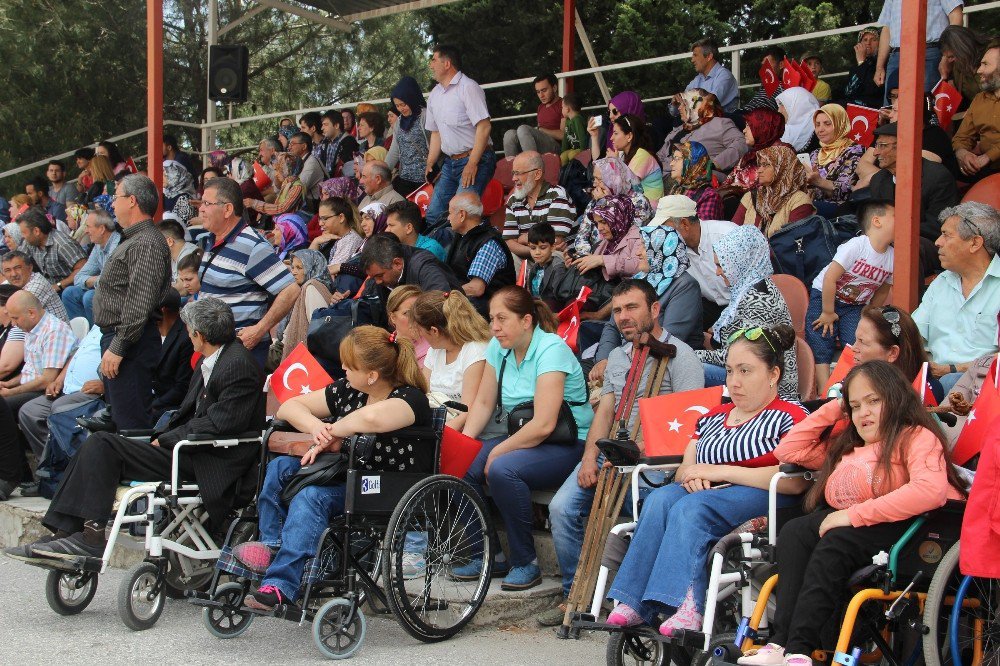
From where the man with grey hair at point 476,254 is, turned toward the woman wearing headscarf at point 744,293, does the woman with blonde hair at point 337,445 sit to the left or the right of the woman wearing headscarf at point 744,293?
right

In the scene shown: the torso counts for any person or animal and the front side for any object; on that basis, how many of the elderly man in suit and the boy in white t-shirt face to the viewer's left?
1

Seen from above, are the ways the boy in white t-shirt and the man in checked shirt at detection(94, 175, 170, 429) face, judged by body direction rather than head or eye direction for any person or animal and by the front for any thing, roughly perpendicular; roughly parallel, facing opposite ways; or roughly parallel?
roughly perpendicular

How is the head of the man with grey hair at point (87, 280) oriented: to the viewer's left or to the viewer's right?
to the viewer's left

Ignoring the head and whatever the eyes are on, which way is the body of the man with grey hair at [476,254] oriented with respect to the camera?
to the viewer's left

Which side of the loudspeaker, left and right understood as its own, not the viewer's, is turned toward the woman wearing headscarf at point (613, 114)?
left

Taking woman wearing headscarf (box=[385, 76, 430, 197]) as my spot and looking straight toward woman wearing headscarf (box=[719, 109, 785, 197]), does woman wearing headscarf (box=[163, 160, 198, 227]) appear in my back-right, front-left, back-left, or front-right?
back-right

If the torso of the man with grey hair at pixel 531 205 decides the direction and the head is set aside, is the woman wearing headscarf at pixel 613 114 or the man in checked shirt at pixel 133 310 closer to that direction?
the man in checked shirt

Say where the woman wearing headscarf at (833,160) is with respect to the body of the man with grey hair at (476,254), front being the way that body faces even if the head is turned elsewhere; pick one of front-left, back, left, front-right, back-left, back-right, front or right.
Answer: back

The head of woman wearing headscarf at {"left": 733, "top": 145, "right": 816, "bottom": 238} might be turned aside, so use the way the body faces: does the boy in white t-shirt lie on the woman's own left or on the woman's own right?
on the woman's own left

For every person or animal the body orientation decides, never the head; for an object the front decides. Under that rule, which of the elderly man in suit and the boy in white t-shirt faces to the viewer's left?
the elderly man in suit

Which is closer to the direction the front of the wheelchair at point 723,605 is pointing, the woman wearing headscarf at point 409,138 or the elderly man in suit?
the elderly man in suit
